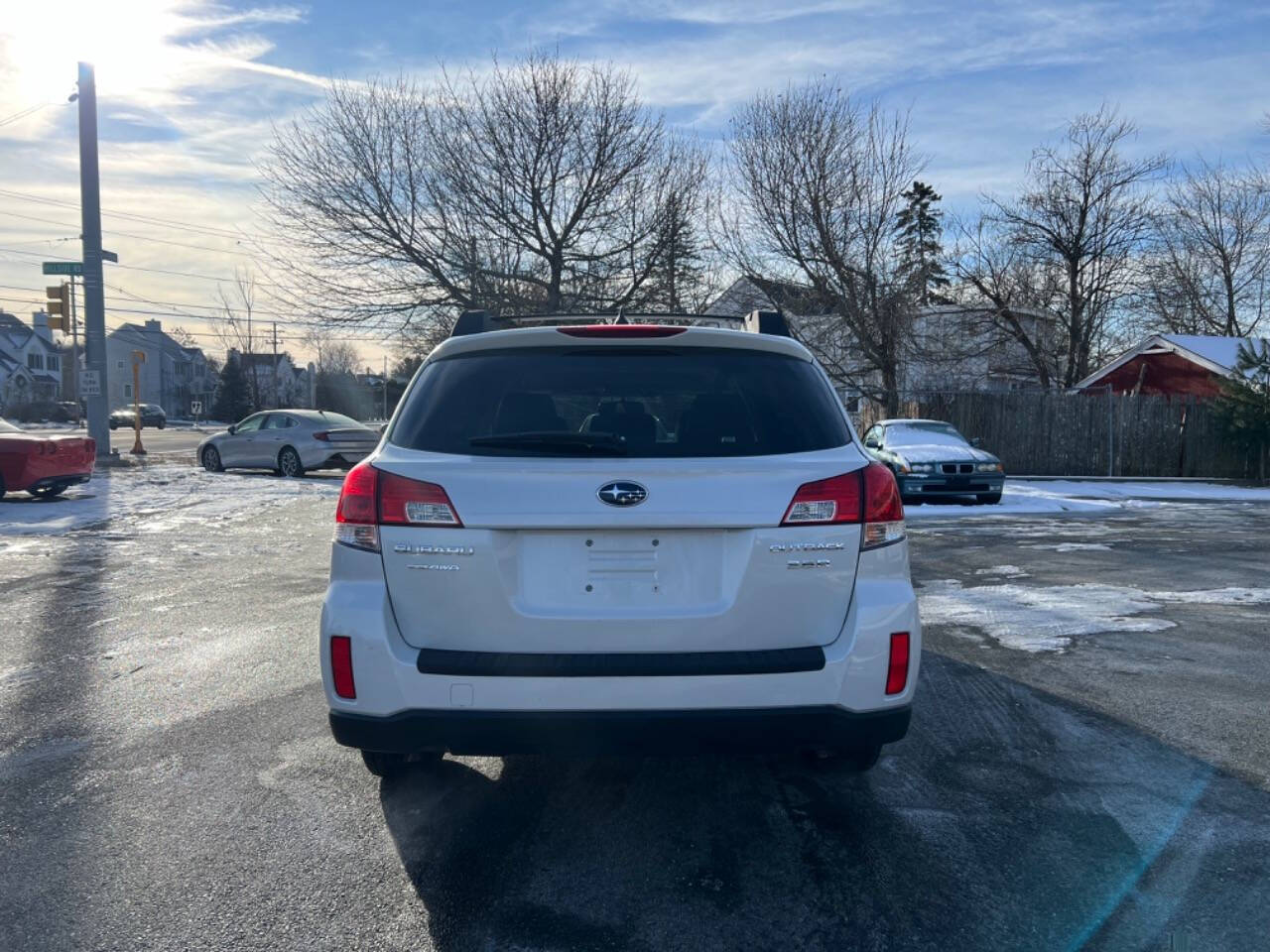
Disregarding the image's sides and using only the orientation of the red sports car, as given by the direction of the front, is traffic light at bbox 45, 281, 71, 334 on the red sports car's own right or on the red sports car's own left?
on the red sports car's own right

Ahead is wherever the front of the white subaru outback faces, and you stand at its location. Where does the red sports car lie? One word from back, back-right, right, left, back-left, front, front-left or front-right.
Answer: front-left

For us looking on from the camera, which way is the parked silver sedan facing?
facing away from the viewer and to the left of the viewer

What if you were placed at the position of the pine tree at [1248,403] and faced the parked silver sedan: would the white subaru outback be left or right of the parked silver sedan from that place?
left

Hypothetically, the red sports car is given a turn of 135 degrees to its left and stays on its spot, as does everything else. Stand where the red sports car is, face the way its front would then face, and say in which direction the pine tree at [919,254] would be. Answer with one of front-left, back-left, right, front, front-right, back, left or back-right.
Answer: left

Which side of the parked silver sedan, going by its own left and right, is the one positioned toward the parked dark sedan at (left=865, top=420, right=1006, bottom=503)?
back

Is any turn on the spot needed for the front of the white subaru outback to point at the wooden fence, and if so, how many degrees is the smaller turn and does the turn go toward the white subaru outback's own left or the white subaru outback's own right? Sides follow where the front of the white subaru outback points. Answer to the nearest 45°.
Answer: approximately 45° to the white subaru outback's own right

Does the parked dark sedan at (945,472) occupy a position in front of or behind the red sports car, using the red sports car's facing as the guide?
behind

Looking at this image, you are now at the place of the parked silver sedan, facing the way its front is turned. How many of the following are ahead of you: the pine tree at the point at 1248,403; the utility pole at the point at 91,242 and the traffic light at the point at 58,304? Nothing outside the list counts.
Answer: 2

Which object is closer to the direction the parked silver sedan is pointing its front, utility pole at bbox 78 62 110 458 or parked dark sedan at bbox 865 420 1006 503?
the utility pole

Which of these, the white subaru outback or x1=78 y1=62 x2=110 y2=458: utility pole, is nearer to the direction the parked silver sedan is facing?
the utility pole

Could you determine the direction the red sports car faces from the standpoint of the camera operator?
facing away from the viewer and to the left of the viewer

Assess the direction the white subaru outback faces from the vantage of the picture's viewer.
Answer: facing away from the viewer
